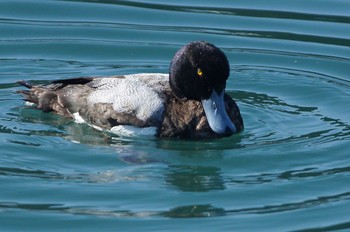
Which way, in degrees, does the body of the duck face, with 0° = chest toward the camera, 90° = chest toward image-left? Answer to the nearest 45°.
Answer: approximately 315°
